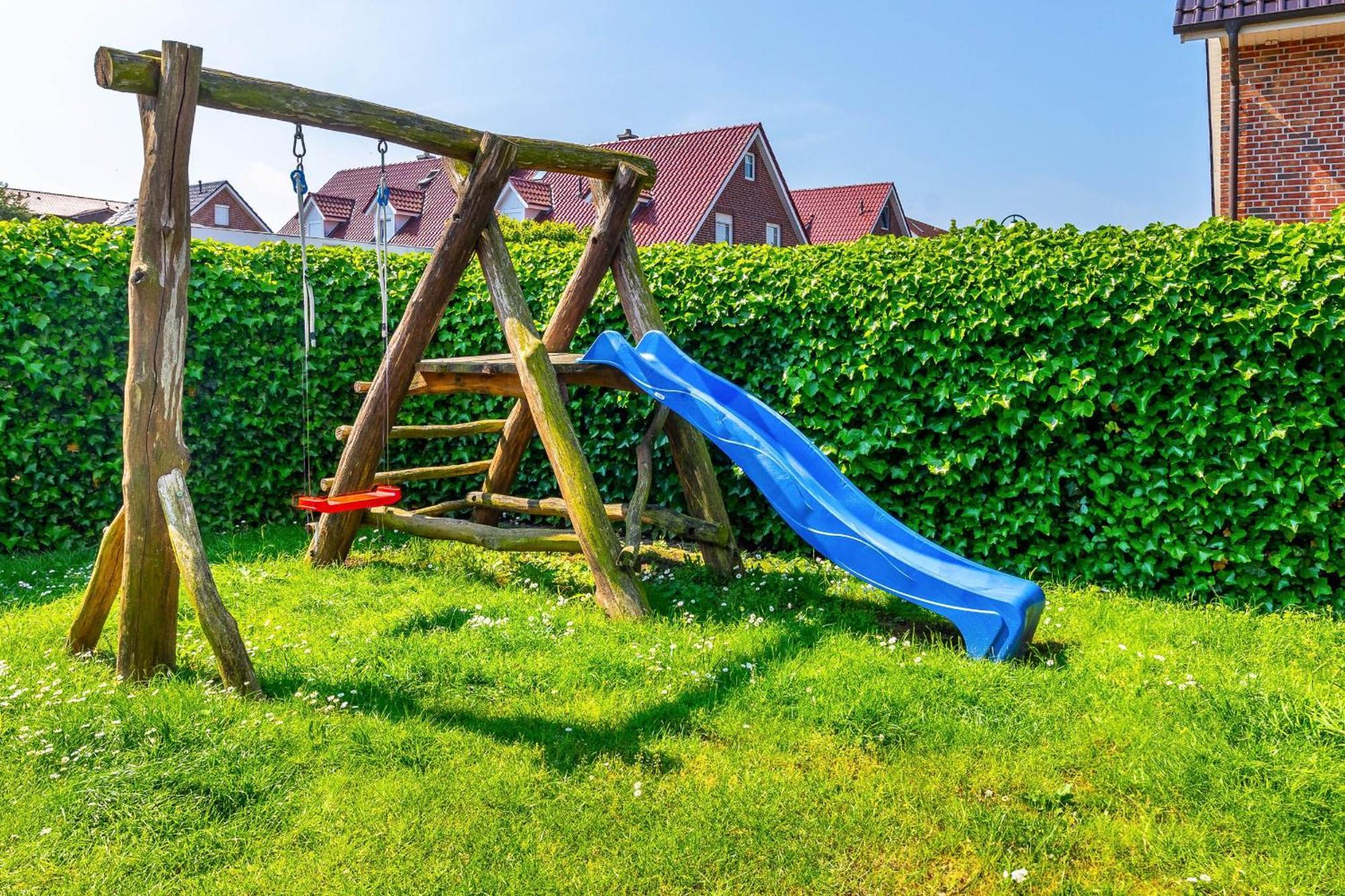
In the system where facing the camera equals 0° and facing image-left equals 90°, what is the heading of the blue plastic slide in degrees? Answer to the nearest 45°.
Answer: approximately 315°

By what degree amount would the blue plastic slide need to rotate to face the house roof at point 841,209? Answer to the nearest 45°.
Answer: approximately 135° to its left

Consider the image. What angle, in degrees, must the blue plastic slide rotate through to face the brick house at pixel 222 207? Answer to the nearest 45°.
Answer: approximately 180°

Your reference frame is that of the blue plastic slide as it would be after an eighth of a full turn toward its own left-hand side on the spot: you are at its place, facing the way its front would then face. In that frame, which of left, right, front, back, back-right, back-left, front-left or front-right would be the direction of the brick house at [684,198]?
left
